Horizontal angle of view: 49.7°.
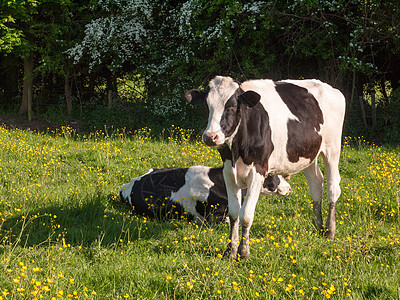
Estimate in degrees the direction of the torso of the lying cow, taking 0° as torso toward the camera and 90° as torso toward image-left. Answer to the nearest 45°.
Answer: approximately 270°

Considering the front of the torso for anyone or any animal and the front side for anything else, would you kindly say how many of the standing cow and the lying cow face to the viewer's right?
1

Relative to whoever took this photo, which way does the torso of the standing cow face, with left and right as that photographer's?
facing the viewer and to the left of the viewer

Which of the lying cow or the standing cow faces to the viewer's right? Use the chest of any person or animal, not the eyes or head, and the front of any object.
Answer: the lying cow

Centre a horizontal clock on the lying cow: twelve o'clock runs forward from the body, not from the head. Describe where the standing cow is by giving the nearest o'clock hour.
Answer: The standing cow is roughly at 2 o'clock from the lying cow.

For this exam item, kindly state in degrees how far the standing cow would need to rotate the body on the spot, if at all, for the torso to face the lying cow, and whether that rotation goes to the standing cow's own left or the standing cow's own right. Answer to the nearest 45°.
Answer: approximately 90° to the standing cow's own right
